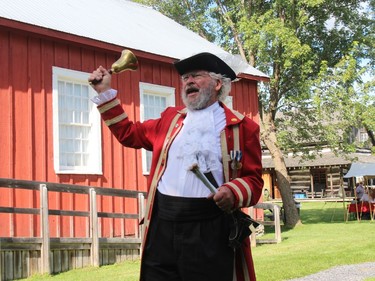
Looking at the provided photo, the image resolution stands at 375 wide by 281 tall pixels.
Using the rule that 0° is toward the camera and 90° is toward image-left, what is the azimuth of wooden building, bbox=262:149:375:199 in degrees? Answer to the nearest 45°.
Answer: approximately 0°

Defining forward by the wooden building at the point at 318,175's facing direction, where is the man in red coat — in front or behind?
in front

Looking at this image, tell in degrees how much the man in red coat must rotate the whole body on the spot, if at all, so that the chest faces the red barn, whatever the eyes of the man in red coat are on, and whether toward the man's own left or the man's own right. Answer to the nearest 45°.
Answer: approximately 135° to the man's own right

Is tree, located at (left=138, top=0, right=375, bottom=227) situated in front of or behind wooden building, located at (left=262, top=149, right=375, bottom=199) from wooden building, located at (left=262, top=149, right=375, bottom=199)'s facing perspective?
in front
